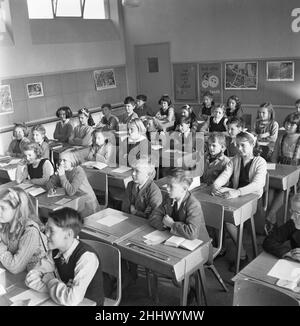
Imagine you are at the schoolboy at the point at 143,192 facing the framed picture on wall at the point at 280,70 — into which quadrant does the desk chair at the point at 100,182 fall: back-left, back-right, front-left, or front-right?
front-left

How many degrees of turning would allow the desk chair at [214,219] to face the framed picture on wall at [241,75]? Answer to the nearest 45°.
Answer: approximately 135° to its right

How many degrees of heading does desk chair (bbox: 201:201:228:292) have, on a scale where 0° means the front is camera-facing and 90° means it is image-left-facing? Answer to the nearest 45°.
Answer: approximately 45°

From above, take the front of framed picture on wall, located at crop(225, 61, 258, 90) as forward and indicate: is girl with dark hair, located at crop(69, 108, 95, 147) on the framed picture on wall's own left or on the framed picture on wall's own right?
on the framed picture on wall's own right

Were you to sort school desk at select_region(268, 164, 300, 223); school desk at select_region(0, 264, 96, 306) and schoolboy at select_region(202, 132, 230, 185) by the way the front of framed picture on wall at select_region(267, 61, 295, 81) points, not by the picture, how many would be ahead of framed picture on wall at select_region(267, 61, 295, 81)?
3

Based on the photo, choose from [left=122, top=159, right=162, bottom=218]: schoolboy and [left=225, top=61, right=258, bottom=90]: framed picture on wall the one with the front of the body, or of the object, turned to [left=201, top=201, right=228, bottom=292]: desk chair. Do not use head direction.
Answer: the framed picture on wall

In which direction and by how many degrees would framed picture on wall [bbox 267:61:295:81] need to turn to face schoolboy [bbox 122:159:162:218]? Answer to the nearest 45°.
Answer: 0° — it already faces them

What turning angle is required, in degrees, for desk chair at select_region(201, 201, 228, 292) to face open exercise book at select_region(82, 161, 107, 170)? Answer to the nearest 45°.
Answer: approximately 90° to its right

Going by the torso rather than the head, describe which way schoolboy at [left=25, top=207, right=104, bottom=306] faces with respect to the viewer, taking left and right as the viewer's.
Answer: facing the viewer and to the left of the viewer

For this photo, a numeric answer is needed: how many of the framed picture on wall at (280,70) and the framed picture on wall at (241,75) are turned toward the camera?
2

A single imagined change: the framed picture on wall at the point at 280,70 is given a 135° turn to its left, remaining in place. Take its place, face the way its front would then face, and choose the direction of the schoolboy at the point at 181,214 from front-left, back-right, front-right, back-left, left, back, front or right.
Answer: back-right

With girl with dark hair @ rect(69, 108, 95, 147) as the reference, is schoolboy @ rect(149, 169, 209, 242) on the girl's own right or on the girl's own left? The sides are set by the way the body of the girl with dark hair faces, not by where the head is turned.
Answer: on the girl's own left

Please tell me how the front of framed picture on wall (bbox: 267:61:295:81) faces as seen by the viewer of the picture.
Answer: facing the viewer

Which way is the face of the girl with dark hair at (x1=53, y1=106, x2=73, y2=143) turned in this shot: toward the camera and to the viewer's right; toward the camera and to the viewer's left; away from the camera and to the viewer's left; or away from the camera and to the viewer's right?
toward the camera and to the viewer's left
